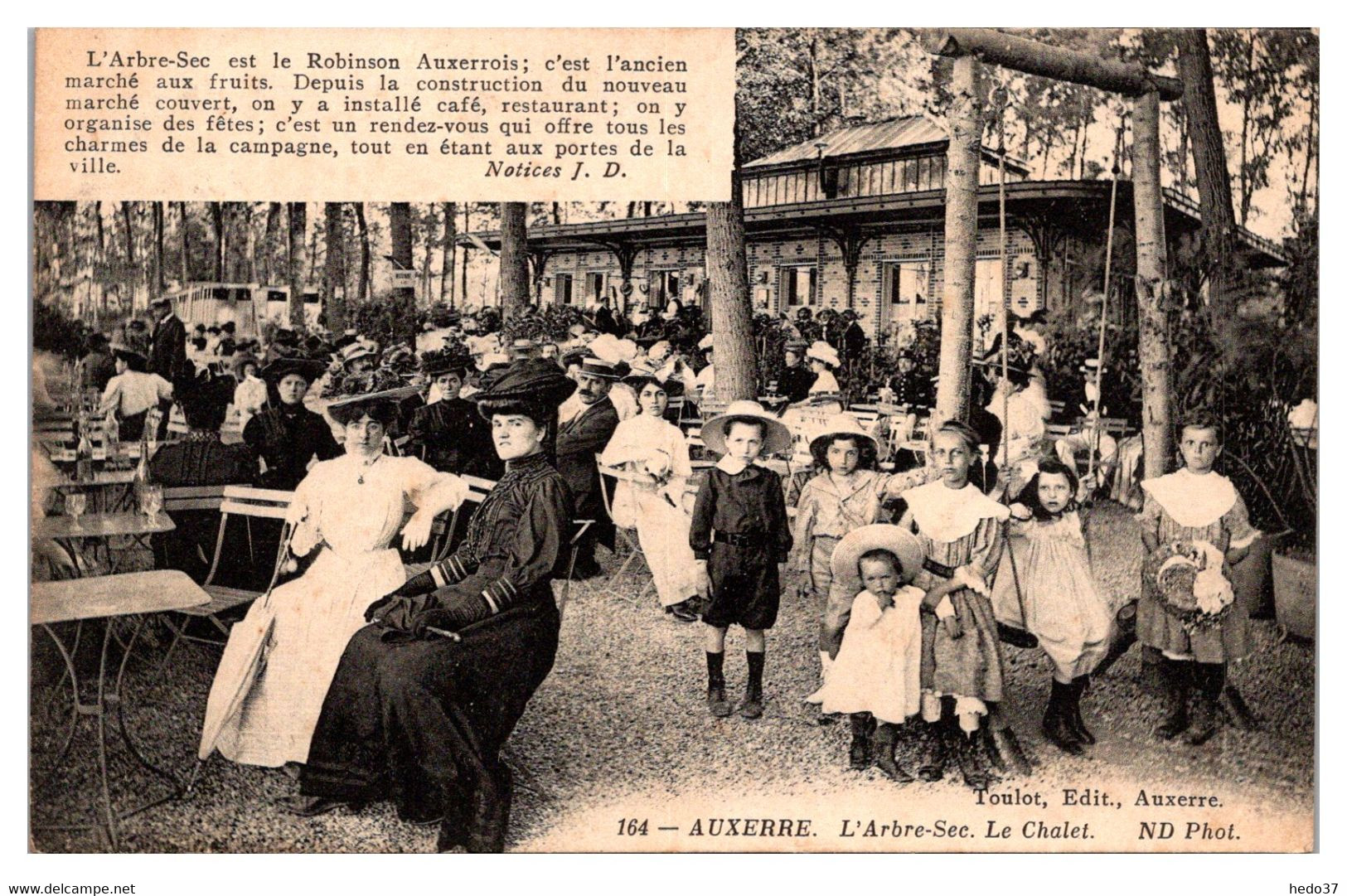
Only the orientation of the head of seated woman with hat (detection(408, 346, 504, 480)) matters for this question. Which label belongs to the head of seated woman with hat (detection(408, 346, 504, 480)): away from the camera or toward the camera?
toward the camera

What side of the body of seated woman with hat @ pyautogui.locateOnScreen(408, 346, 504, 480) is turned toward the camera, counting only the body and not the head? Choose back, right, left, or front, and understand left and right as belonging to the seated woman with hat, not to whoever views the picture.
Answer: front

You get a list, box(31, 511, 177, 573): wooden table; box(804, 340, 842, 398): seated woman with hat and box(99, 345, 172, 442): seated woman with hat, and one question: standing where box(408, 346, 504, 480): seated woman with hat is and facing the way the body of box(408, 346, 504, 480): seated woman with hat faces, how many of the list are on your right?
2

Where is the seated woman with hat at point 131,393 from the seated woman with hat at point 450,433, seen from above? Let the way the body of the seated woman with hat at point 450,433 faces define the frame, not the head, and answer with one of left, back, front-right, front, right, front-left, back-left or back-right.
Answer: right
